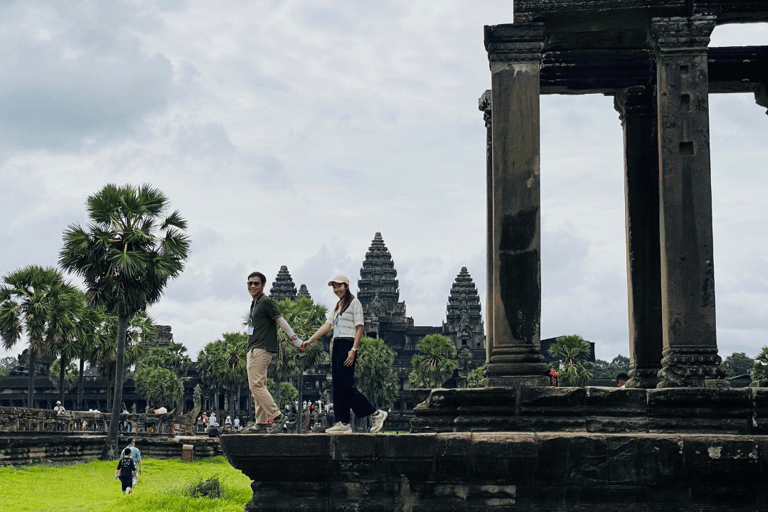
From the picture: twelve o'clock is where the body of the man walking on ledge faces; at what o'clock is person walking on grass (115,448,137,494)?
The person walking on grass is roughly at 4 o'clock from the man walking on ledge.

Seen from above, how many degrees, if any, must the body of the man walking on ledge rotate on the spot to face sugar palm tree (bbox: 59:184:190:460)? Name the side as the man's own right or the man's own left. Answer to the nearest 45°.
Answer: approximately 135° to the man's own right

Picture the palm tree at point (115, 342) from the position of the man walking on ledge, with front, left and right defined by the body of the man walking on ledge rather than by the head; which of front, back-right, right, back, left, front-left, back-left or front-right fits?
back-right

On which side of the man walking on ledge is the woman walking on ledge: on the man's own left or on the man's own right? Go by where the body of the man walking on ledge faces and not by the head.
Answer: on the man's own left

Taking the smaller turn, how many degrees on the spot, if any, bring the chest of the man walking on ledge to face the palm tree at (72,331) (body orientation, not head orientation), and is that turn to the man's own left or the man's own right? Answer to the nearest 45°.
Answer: approximately 135° to the man's own right

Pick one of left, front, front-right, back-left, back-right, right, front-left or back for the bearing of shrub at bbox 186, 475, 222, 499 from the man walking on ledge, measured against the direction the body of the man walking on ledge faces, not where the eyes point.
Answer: back-right

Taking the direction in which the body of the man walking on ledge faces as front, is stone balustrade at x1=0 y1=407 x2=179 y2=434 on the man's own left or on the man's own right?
on the man's own right

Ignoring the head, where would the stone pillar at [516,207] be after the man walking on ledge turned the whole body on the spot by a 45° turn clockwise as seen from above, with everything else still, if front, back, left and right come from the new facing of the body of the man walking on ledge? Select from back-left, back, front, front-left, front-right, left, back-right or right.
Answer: back
